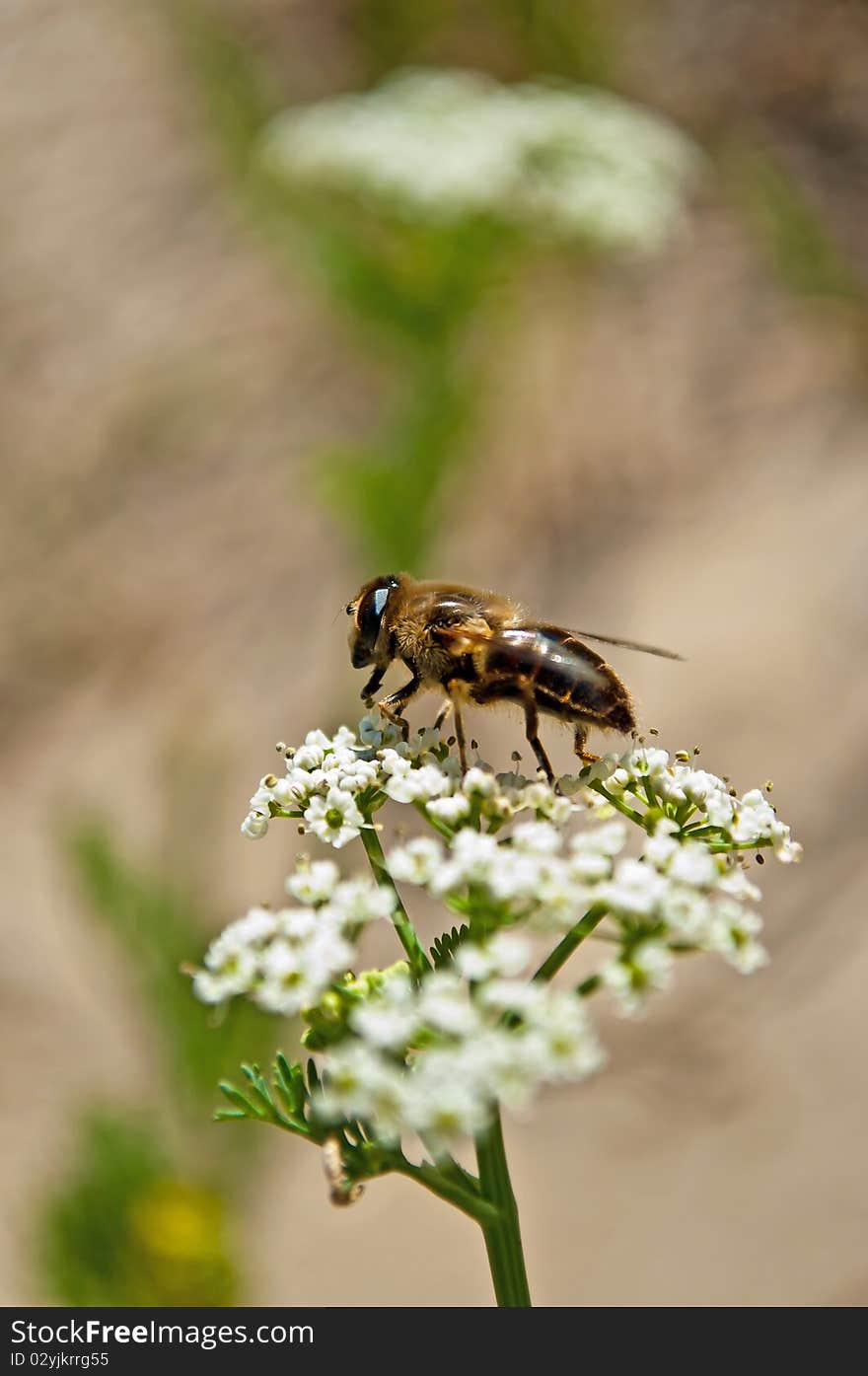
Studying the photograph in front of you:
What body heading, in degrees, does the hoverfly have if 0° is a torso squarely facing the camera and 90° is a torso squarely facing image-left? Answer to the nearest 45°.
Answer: approximately 90°
